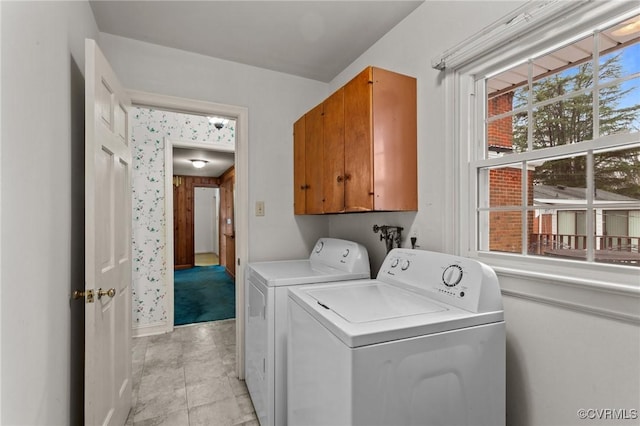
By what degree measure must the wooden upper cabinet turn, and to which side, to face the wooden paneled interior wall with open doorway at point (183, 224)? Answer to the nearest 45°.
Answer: approximately 90° to its right

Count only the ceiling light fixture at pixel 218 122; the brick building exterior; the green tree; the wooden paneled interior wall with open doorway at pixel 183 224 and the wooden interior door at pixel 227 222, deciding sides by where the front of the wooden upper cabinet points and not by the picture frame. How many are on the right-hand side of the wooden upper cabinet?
3

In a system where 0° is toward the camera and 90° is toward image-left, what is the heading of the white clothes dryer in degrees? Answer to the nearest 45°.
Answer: approximately 45°

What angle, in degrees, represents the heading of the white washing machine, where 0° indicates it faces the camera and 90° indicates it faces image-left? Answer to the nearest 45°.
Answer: approximately 45°

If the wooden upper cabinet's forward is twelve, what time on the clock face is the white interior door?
The white interior door is roughly at 1 o'clock from the wooden upper cabinet.

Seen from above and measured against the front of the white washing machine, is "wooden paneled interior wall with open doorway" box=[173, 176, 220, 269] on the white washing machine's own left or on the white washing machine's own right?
on the white washing machine's own right

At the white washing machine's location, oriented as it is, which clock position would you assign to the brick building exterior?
The brick building exterior is roughly at 6 o'clock from the white washing machine.
